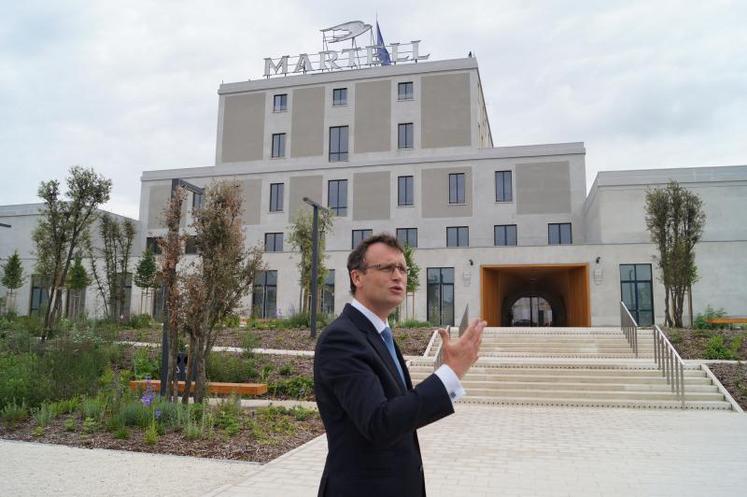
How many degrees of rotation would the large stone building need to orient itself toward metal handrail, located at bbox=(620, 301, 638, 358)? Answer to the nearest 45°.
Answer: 0° — it already faces it

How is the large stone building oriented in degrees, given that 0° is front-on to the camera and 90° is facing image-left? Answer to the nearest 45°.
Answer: approximately 0°

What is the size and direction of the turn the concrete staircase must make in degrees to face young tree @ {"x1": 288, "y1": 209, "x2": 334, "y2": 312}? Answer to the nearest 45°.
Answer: approximately 135° to its right

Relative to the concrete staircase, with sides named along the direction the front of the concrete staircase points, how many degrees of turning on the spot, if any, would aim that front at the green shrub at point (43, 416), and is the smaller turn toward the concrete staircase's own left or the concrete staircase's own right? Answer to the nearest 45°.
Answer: approximately 45° to the concrete staircase's own right

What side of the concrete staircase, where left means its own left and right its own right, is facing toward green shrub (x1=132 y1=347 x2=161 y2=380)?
right

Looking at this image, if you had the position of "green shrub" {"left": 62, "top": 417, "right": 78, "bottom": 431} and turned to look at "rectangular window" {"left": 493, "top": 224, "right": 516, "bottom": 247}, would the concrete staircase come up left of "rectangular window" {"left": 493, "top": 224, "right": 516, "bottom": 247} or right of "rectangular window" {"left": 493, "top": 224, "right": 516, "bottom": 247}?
right

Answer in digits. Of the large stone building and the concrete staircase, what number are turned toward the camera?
2

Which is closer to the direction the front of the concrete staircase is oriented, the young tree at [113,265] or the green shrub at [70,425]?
the green shrub

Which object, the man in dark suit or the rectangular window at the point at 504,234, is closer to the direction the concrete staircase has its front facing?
the man in dark suit
